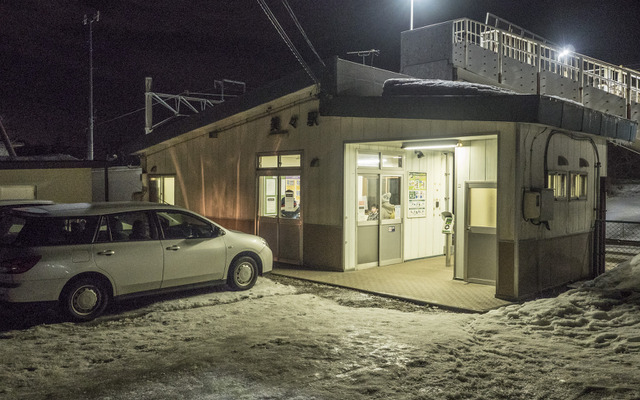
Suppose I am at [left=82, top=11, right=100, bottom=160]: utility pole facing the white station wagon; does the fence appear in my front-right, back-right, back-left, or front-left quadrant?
front-left

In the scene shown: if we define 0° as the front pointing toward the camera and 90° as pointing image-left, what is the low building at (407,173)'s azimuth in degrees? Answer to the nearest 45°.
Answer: approximately 45°

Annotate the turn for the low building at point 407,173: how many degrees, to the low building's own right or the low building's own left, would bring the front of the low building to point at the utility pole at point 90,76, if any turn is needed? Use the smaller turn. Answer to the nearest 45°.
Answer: approximately 90° to the low building's own right

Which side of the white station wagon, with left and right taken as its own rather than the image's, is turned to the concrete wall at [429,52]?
front

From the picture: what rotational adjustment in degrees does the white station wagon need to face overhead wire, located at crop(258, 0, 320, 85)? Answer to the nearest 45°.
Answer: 0° — it already faces it

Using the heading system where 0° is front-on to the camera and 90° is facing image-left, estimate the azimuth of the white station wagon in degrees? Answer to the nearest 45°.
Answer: approximately 225°

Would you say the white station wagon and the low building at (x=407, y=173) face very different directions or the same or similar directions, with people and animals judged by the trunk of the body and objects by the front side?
very different directions
